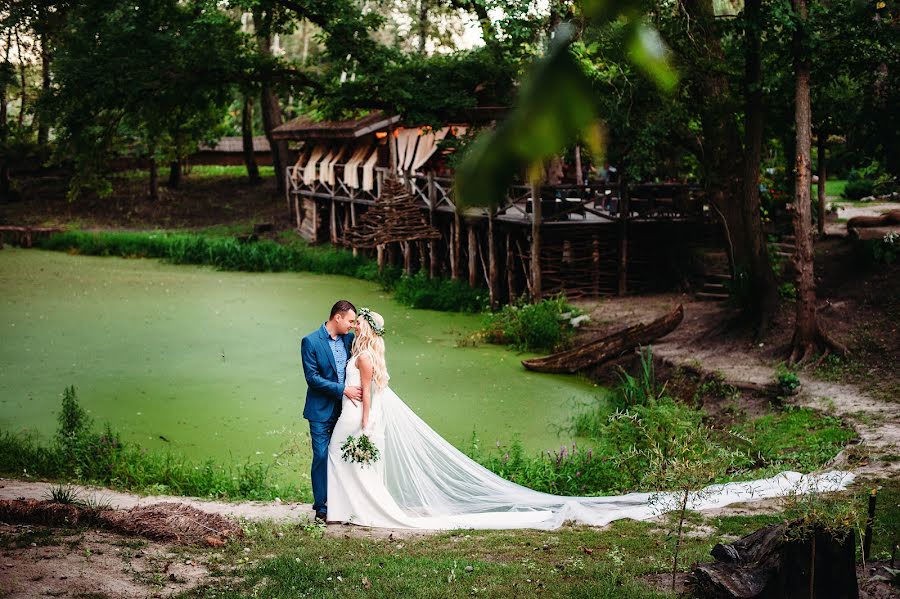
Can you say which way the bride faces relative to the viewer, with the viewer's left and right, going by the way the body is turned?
facing to the left of the viewer

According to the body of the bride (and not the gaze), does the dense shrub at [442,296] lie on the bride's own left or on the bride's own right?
on the bride's own right

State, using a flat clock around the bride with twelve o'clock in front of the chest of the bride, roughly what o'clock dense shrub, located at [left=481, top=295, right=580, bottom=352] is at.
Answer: The dense shrub is roughly at 3 o'clock from the bride.
